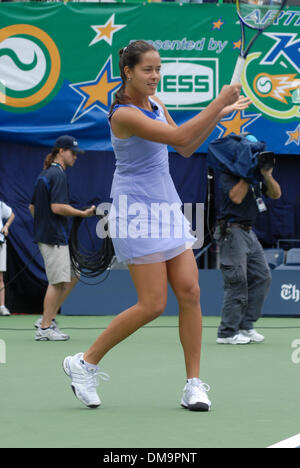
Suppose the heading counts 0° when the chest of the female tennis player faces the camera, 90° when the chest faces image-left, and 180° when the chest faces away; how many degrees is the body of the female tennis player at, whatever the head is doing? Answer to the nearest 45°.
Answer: approximately 315°

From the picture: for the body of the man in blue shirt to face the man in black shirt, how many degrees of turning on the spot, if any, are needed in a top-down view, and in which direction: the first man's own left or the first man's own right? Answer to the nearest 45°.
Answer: approximately 45° to the first man's own right

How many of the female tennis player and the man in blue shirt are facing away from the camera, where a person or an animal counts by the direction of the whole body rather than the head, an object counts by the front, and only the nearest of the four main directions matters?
0

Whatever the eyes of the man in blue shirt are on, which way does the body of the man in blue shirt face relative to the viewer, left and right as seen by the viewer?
facing to the right of the viewer

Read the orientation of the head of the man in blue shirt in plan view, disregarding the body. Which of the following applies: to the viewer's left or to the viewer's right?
to the viewer's right

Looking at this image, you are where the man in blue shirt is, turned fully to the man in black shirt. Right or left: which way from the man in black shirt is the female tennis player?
right

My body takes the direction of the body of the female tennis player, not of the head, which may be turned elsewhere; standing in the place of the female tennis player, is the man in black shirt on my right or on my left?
on my left

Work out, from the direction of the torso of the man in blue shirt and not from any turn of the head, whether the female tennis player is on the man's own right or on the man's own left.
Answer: on the man's own right

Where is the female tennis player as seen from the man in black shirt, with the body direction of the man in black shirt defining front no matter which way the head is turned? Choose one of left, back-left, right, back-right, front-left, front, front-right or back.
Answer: front-right

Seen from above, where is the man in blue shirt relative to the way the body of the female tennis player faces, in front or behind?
behind
